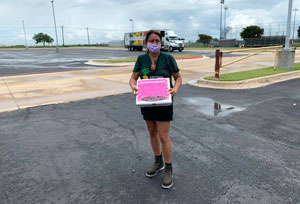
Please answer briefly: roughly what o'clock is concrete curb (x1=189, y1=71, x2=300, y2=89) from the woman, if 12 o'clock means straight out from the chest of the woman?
The concrete curb is roughly at 7 o'clock from the woman.

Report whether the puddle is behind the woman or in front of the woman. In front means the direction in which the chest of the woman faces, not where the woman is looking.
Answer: behind

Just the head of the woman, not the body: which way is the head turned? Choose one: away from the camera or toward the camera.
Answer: toward the camera

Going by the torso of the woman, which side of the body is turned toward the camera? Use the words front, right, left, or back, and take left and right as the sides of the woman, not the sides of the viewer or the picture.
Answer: front
